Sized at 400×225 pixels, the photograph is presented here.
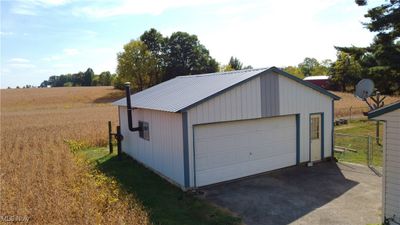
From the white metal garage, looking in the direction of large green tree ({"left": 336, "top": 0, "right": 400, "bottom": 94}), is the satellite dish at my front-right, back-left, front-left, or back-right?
front-right

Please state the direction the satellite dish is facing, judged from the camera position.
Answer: facing the viewer and to the left of the viewer

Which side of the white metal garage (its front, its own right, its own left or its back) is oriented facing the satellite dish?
left

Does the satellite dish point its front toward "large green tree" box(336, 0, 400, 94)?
no

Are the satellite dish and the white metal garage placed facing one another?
no

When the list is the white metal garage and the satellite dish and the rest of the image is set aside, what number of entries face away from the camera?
0

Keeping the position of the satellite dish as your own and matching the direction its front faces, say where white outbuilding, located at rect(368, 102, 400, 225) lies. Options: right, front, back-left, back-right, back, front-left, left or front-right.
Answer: front-left

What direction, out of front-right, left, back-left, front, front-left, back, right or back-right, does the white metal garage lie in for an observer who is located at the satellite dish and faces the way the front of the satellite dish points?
front

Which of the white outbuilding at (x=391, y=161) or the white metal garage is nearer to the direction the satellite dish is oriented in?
the white metal garage

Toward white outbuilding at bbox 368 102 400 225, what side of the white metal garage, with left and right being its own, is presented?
front

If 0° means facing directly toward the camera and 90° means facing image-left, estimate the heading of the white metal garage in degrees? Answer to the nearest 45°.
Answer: approximately 315°
